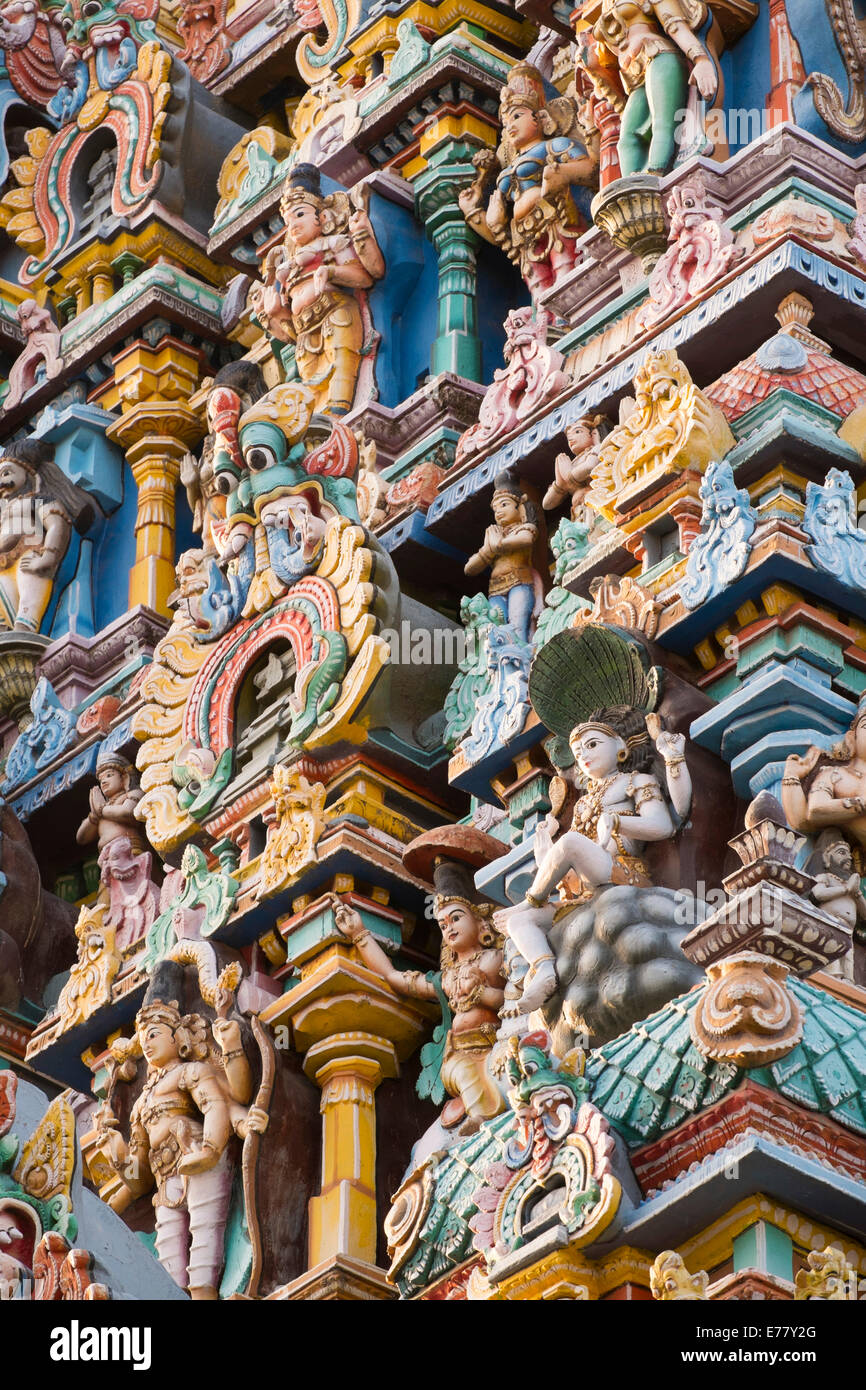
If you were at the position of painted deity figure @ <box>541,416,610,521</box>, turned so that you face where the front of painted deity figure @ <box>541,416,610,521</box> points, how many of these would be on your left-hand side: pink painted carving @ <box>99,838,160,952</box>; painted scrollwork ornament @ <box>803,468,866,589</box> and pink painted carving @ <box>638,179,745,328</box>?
2

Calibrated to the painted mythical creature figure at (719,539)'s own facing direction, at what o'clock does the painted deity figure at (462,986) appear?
the painted deity figure at (462,986) is roughly at 3 o'clock from the painted mythical creature figure at (719,539).

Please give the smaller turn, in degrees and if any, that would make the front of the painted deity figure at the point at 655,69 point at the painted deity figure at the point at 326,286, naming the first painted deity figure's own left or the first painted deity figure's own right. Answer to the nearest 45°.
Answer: approximately 90° to the first painted deity figure's own right

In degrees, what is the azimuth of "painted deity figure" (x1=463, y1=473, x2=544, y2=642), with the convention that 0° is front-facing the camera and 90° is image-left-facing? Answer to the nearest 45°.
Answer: approximately 45°

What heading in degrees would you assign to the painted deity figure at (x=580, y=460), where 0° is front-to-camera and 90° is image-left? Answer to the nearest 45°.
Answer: approximately 45°

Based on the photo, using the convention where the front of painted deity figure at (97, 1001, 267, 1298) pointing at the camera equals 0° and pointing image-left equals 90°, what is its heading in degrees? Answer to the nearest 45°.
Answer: approximately 45°

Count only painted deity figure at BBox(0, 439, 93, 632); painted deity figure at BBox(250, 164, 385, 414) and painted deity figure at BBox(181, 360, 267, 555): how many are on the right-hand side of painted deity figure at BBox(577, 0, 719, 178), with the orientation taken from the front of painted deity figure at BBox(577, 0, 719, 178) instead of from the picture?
3
